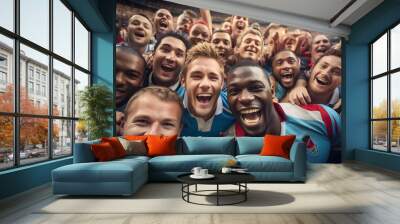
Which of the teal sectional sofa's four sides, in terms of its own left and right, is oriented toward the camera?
front

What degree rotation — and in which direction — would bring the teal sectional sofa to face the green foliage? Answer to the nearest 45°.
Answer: approximately 135° to its right

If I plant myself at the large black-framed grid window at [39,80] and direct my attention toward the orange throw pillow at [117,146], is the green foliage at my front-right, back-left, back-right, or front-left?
front-left

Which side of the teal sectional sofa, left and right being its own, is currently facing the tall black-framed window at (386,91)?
left

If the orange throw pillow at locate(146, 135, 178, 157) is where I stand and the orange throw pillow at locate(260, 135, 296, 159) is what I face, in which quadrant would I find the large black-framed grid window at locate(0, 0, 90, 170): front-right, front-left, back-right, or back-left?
back-right

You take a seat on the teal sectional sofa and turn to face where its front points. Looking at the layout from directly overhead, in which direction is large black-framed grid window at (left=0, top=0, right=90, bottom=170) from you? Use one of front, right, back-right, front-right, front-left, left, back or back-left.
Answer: right

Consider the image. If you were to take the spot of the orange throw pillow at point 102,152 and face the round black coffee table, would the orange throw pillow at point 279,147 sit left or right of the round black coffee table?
left
